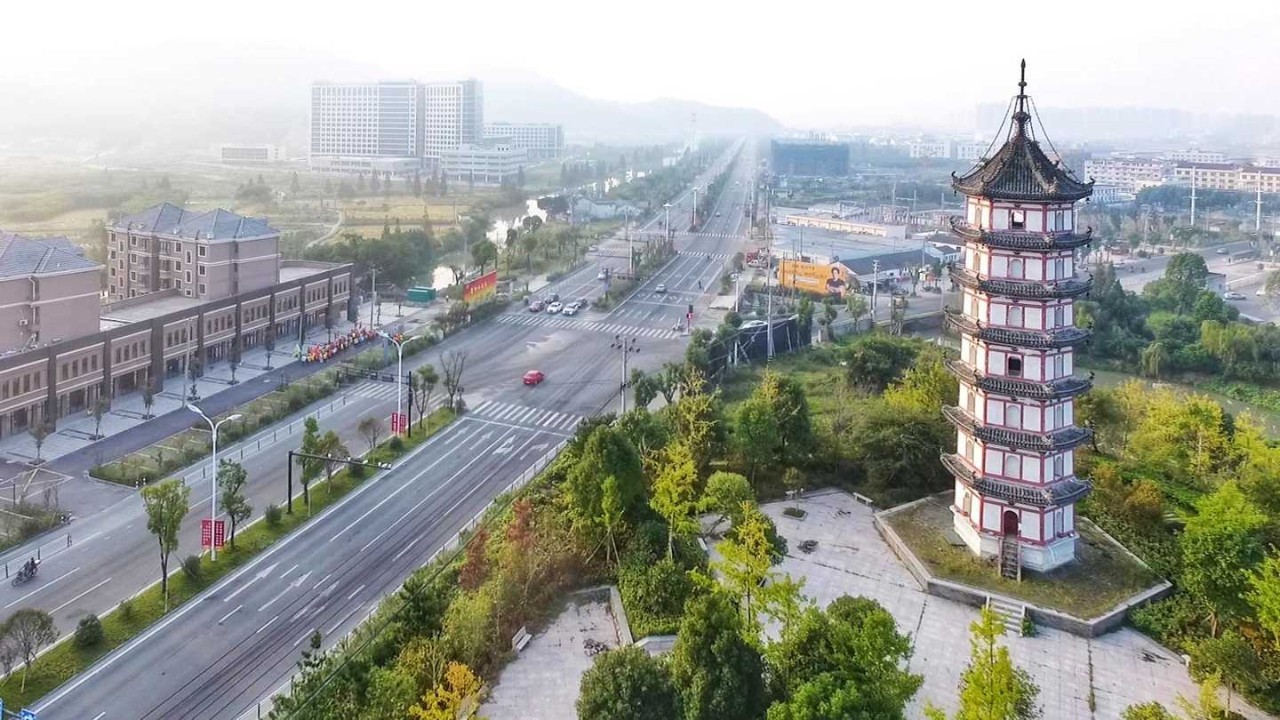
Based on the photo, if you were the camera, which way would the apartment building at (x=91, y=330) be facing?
facing the viewer and to the right of the viewer

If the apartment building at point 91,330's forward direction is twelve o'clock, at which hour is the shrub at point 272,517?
The shrub is roughly at 1 o'clock from the apartment building.

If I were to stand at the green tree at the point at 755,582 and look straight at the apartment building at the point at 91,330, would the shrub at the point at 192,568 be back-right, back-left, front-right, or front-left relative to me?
front-left

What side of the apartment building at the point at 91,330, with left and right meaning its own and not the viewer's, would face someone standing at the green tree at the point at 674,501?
front

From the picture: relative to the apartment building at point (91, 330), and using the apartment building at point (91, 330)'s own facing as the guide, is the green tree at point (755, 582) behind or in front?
in front

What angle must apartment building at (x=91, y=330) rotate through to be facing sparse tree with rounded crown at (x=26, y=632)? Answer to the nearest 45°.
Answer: approximately 45° to its right

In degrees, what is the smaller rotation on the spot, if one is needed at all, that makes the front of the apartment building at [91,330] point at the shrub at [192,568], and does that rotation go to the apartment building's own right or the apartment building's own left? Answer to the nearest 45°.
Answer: approximately 45° to the apartment building's own right

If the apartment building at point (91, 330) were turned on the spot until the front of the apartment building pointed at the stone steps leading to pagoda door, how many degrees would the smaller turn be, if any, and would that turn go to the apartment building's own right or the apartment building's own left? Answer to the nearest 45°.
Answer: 0° — it already faces it

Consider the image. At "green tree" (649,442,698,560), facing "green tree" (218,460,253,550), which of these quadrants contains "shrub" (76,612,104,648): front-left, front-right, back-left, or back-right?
front-left

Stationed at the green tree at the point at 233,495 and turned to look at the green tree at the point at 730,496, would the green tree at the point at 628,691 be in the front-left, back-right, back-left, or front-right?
front-right

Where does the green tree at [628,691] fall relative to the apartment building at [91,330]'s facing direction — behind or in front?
in front

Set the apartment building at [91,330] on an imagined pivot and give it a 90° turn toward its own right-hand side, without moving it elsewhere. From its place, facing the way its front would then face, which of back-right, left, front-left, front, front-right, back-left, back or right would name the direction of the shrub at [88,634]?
front-left

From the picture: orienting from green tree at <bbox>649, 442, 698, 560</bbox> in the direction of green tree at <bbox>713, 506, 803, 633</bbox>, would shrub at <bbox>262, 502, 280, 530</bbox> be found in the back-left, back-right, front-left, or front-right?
back-right

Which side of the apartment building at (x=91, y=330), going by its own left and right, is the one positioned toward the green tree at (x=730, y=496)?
front

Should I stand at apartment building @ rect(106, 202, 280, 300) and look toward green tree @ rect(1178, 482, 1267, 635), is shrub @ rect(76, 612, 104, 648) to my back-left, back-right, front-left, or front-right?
front-right
